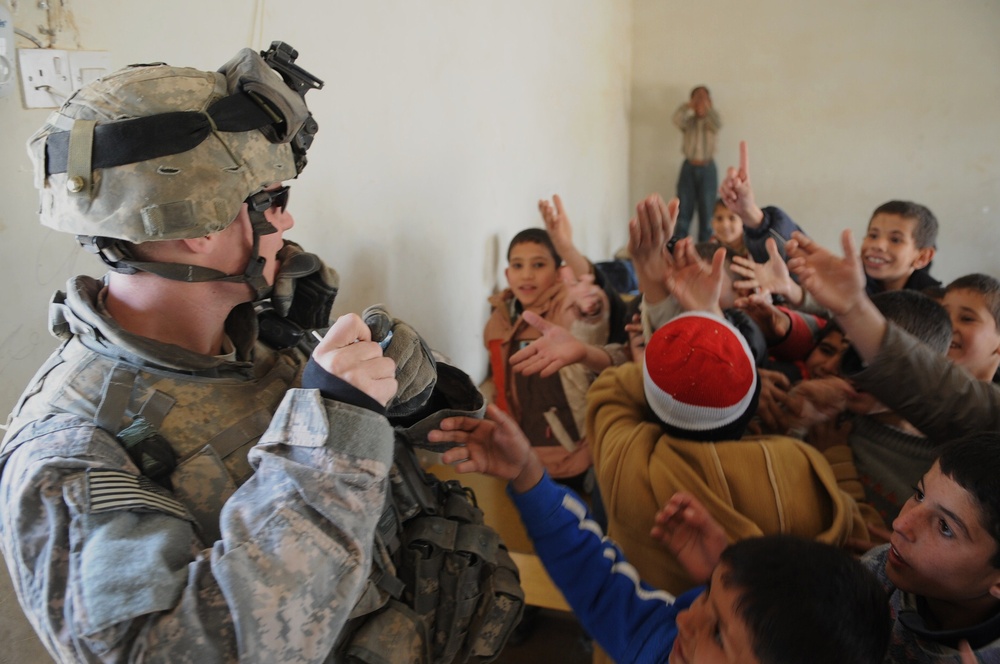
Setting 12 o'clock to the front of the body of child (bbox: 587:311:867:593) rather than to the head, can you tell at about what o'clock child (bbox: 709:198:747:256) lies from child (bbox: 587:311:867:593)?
child (bbox: 709:198:747:256) is roughly at 12 o'clock from child (bbox: 587:311:867:593).

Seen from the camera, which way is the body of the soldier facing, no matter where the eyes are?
to the viewer's right

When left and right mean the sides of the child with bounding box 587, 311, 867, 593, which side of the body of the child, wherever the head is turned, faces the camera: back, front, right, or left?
back

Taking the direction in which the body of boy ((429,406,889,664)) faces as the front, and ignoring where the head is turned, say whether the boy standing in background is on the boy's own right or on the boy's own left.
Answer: on the boy's own right

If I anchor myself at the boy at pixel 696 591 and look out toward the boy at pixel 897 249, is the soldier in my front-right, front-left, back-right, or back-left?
back-left

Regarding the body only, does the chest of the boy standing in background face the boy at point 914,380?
yes
